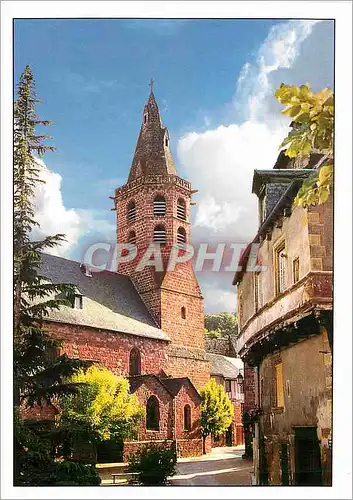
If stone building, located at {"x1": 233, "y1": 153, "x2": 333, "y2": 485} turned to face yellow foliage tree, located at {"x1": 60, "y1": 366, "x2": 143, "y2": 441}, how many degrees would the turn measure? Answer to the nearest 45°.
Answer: approximately 45° to its right

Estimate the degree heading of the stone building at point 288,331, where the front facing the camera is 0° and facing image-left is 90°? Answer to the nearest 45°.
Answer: approximately 45°

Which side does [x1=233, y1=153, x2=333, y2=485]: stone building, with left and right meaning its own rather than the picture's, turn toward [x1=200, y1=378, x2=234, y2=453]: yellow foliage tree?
right
